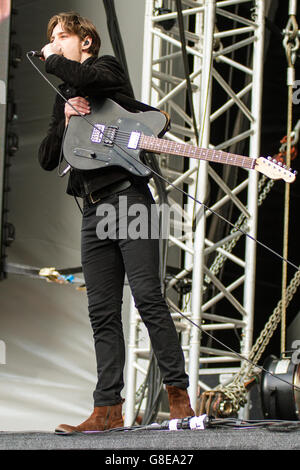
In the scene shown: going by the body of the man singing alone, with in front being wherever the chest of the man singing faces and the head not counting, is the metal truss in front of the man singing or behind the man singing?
behind

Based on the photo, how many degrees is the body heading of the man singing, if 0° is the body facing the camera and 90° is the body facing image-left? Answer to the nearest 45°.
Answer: approximately 45°
